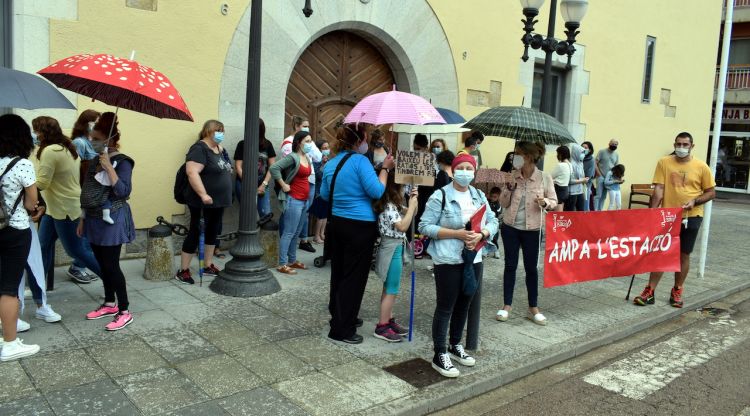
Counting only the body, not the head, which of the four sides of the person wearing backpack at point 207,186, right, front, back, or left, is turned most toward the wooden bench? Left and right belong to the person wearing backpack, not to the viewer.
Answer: left

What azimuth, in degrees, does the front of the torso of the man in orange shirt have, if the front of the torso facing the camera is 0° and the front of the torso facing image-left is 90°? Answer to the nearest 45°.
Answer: approximately 0°

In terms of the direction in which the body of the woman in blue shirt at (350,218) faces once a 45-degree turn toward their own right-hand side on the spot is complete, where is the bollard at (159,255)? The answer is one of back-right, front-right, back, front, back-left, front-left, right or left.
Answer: back-left

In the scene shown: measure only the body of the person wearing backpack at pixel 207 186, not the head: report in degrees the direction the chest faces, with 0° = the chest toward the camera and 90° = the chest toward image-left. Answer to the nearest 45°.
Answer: approximately 315°

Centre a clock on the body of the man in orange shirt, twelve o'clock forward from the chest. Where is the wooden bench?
The wooden bench is roughly at 6 o'clock from the man in orange shirt.

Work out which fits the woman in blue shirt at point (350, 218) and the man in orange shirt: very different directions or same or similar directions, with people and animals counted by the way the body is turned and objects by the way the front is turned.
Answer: very different directions

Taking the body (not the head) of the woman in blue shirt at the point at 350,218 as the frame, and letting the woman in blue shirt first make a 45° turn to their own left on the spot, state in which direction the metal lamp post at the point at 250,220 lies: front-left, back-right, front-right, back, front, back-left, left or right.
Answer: front-left

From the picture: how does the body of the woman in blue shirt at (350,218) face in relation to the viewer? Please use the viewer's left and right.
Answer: facing away from the viewer and to the right of the viewer

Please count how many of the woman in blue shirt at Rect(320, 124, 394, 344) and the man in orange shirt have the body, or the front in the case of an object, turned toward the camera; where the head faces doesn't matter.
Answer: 1
